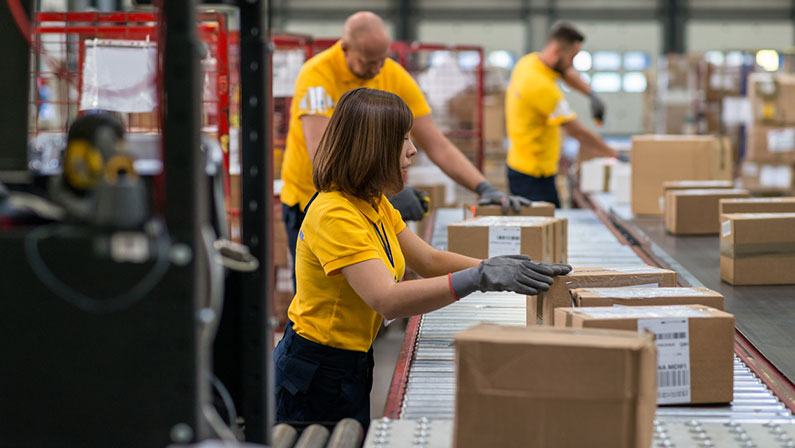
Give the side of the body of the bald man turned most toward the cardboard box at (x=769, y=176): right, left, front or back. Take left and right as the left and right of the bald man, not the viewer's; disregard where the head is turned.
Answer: left

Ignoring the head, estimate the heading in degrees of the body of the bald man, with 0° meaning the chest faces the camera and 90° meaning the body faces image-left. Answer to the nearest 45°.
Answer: approximately 315°

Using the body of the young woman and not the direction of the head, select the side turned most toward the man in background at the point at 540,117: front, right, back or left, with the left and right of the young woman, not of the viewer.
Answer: left

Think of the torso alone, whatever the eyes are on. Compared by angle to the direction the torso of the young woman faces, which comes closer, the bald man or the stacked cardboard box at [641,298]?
the stacked cardboard box

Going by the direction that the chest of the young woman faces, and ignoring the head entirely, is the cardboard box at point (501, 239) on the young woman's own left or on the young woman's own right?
on the young woman's own left

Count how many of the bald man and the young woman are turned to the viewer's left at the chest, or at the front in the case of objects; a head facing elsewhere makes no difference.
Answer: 0

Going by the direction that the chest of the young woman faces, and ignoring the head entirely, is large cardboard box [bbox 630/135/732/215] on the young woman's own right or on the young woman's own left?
on the young woman's own left

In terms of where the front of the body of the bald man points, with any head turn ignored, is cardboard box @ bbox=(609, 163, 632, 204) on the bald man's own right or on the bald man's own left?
on the bald man's own left

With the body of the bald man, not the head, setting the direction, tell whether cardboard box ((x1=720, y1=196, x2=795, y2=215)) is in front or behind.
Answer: in front

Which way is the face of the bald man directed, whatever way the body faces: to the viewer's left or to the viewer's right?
to the viewer's right

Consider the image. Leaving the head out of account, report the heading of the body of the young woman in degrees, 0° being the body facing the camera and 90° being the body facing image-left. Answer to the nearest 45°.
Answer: approximately 270°

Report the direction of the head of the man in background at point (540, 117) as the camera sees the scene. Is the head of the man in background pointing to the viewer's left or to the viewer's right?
to the viewer's right

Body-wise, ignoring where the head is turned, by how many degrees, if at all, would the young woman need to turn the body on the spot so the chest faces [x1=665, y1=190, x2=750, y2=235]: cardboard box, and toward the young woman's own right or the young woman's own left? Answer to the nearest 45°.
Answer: approximately 45° to the young woman's own left
